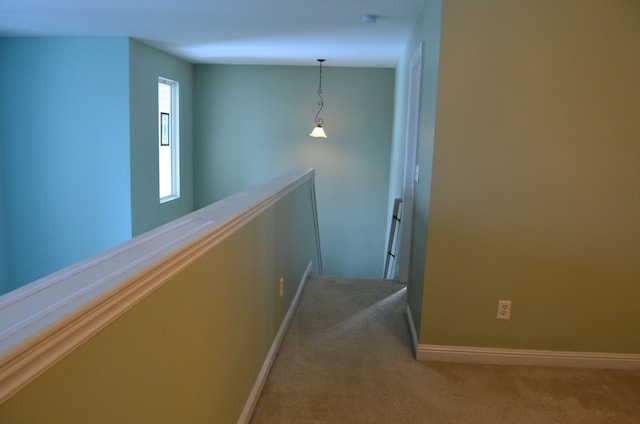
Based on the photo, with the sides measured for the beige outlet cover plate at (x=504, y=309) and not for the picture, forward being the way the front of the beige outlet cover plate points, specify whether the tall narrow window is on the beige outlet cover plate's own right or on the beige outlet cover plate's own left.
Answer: on the beige outlet cover plate's own right

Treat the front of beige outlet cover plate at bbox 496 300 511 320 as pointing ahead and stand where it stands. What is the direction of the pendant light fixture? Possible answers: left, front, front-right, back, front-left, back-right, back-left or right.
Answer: back-right
